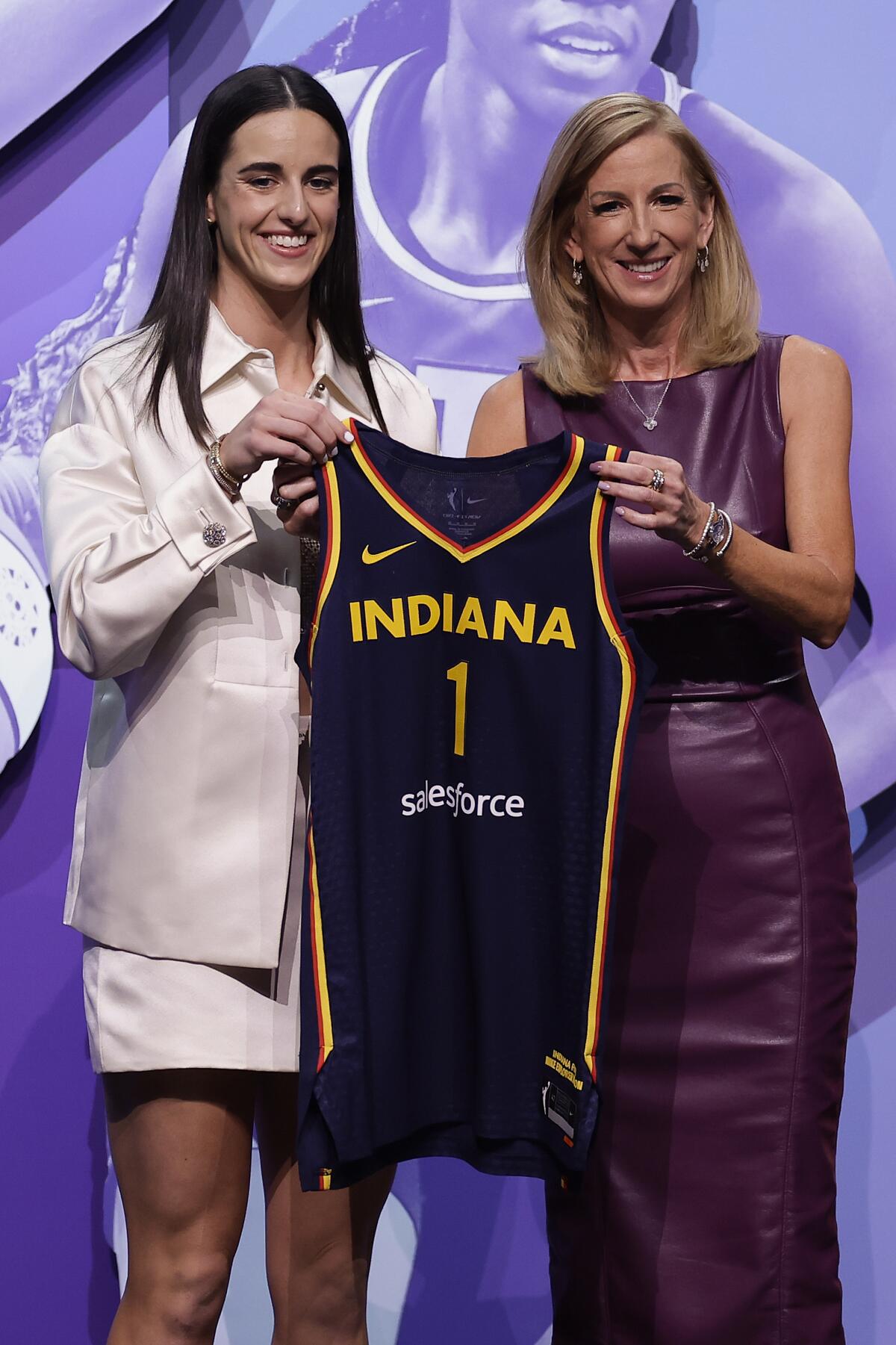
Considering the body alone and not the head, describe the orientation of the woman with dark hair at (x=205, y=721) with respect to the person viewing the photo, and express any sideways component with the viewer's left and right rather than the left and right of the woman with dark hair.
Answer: facing the viewer and to the right of the viewer

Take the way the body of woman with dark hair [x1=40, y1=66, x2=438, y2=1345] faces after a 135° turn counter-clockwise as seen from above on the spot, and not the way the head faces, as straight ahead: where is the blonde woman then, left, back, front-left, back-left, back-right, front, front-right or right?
right

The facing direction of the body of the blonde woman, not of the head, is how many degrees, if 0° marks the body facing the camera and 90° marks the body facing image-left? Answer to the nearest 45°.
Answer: approximately 0°
